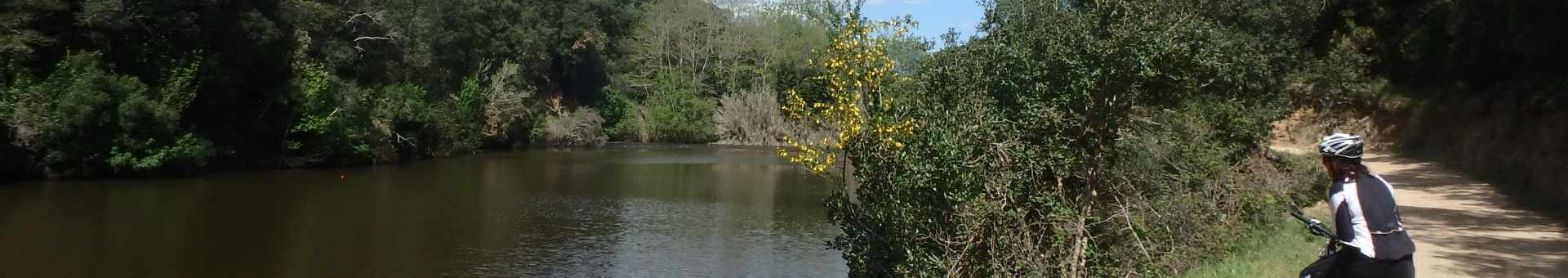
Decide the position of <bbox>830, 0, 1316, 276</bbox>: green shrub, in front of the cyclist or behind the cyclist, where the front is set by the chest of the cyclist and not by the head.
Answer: in front

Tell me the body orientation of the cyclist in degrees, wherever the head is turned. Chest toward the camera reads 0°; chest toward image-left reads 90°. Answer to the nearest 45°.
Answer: approximately 135°

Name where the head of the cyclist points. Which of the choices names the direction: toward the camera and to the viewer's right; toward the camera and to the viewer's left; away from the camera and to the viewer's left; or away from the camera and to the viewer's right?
away from the camera and to the viewer's left

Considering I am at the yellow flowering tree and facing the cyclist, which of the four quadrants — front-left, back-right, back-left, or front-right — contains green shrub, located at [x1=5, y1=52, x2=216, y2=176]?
back-right
